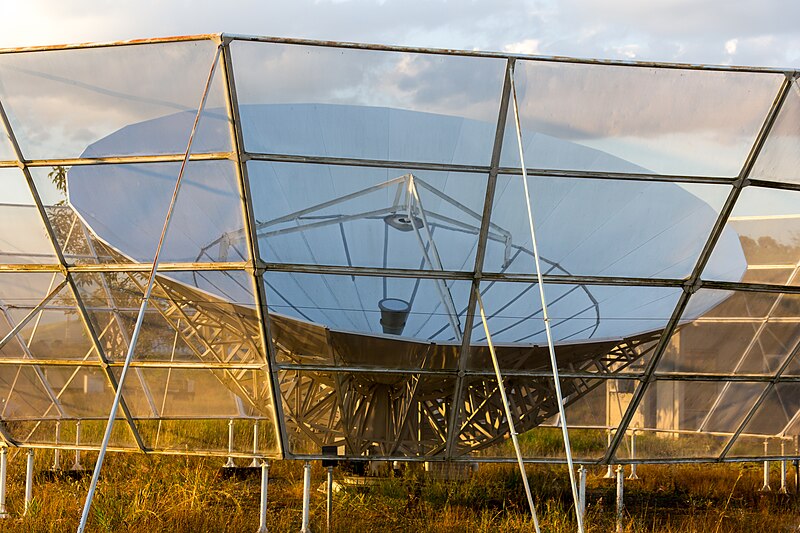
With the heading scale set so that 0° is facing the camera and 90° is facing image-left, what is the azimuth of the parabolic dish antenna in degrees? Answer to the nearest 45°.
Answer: approximately 0°
